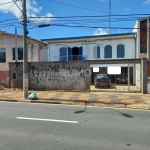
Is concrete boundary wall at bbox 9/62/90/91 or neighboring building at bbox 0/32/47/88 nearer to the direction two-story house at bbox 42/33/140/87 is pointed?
the concrete boundary wall

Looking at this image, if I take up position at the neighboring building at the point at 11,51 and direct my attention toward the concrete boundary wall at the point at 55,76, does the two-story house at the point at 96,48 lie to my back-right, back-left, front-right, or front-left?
front-left

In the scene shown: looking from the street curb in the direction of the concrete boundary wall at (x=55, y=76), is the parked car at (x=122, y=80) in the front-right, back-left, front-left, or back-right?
front-right

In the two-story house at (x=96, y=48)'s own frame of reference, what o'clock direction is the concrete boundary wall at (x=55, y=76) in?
The concrete boundary wall is roughly at 1 o'clock from the two-story house.

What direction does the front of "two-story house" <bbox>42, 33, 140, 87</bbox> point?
toward the camera

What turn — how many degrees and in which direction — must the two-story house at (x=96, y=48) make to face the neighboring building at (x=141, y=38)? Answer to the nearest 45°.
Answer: approximately 45° to its left

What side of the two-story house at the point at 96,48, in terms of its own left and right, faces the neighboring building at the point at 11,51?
right

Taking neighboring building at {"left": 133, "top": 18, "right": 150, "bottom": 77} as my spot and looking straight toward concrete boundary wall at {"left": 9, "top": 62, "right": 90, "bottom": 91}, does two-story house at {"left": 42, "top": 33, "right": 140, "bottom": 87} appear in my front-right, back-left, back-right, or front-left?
front-right

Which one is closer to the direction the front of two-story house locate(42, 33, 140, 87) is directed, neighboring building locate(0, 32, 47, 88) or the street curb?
the street curb

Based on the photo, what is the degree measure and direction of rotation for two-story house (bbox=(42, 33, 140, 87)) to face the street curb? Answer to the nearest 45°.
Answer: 0° — it already faces it

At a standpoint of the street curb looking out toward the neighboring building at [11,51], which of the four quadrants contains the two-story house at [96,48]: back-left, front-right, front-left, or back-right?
front-right
